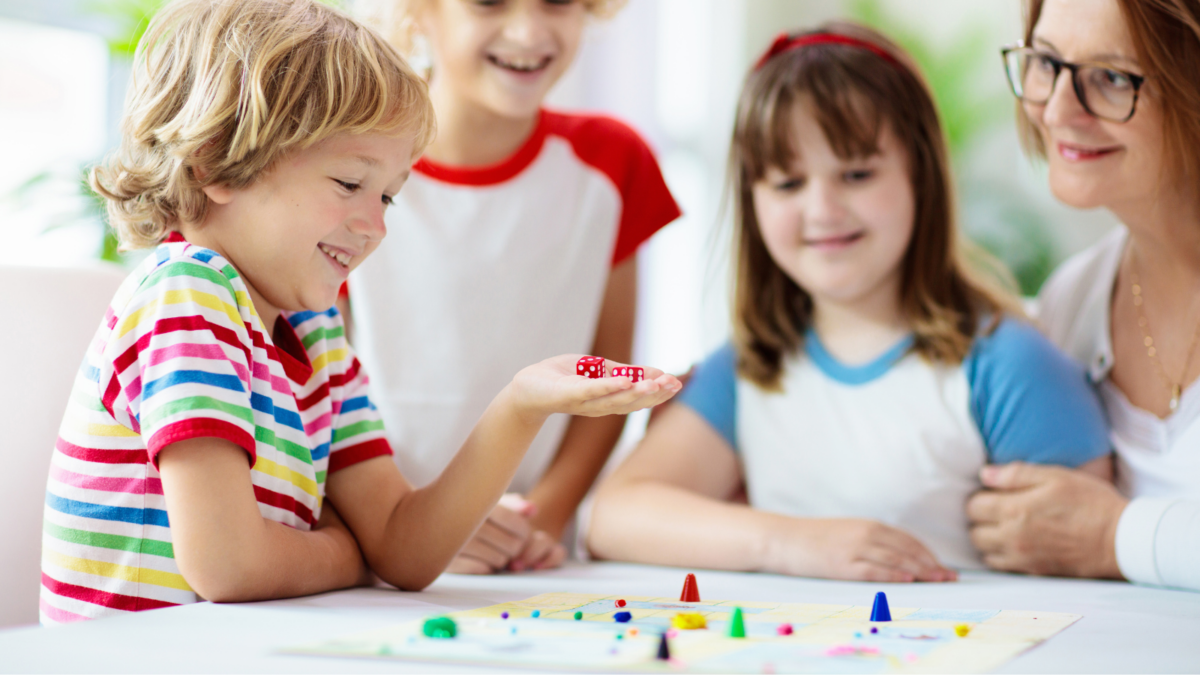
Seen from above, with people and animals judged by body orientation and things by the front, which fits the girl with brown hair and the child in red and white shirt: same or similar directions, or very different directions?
same or similar directions

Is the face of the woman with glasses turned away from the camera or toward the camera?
toward the camera

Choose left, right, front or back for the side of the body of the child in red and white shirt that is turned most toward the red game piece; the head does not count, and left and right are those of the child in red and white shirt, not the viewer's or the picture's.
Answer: front

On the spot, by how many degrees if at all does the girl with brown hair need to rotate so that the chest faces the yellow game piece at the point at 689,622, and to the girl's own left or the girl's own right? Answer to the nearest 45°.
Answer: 0° — they already face it

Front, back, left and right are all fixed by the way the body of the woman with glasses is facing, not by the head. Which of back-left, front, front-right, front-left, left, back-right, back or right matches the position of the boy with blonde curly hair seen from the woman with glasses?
front

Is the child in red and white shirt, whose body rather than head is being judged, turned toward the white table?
yes

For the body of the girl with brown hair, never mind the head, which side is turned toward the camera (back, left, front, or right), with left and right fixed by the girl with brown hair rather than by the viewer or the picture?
front

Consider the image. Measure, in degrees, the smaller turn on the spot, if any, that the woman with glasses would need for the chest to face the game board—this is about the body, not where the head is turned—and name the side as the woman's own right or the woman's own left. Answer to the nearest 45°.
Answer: approximately 45° to the woman's own left

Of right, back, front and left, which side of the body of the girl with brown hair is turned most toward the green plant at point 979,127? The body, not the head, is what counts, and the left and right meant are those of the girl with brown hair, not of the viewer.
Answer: back

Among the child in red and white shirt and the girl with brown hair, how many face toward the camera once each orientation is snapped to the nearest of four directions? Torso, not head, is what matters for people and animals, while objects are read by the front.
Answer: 2

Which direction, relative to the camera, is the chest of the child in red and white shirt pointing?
toward the camera

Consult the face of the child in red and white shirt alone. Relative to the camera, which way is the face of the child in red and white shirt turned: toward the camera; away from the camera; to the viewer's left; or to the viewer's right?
toward the camera

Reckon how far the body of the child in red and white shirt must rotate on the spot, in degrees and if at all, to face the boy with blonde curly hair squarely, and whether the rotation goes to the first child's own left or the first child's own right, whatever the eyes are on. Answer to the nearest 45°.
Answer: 0° — they already face them

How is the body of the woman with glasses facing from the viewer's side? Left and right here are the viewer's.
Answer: facing the viewer and to the left of the viewer
